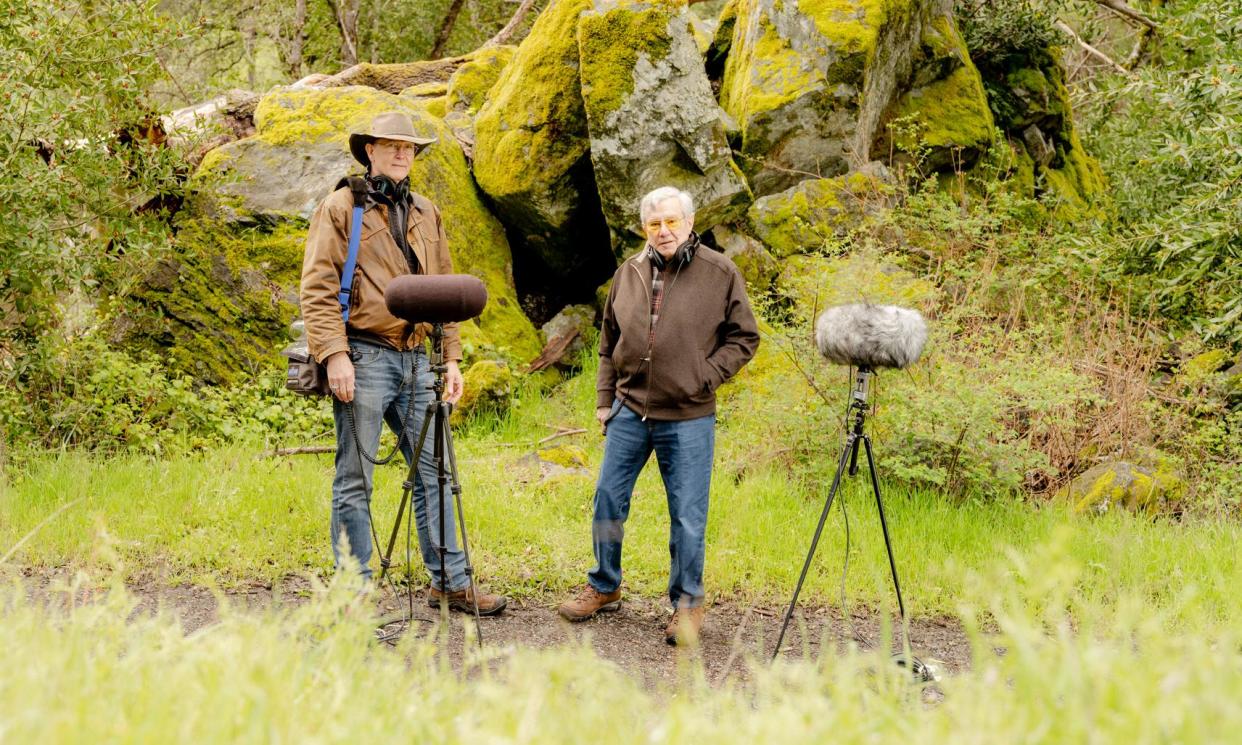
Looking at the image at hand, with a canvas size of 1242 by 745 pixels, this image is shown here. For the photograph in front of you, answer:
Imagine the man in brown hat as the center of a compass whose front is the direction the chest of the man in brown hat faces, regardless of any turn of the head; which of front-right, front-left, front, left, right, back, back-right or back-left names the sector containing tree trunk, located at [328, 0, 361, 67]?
back-left

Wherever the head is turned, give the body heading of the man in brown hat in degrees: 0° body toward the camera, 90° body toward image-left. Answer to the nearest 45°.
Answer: approximately 315°

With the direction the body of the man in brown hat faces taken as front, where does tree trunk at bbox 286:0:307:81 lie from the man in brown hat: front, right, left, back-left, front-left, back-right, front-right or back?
back-left

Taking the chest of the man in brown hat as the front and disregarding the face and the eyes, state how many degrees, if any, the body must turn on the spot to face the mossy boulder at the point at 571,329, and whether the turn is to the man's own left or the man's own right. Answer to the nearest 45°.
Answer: approximately 135° to the man's own left
